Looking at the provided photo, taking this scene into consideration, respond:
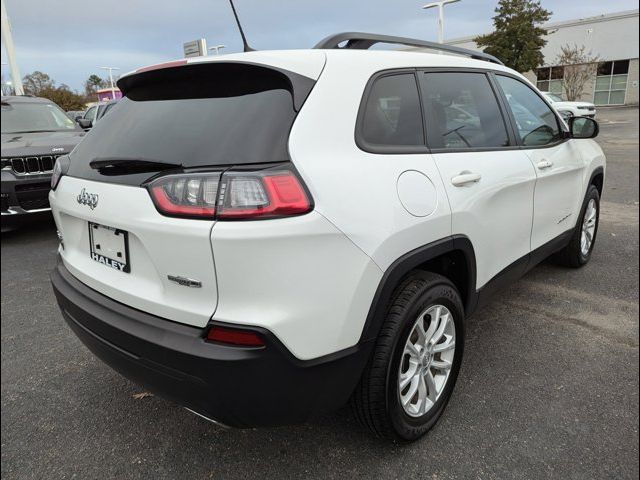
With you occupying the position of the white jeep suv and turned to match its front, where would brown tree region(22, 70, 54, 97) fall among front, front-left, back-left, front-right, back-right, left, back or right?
left

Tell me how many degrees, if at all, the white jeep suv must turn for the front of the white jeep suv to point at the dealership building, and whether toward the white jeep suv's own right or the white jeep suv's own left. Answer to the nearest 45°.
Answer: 0° — it already faces it

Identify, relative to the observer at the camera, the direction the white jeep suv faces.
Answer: facing away from the viewer and to the right of the viewer

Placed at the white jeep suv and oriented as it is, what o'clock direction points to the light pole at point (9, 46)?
The light pole is roughly at 9 o'clock from the white jeep suv.

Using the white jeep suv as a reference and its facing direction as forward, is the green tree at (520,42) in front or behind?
in front

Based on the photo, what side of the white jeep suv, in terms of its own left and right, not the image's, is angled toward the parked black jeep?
left

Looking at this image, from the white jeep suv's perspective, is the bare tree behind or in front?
in front

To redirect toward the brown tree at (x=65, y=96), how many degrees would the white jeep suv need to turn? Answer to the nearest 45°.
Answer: approximately 90° to its left

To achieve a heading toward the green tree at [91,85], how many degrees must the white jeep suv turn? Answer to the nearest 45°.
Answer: approximately 90° to its left

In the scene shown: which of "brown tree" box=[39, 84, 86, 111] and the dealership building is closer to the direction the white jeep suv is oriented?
the dealership building
